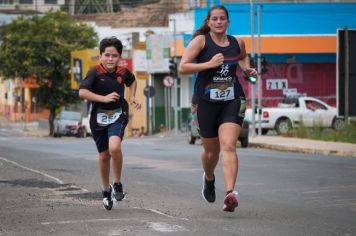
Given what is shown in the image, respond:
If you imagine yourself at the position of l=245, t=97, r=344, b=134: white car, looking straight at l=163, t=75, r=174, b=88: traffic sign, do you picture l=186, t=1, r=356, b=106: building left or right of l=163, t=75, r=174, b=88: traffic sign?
right

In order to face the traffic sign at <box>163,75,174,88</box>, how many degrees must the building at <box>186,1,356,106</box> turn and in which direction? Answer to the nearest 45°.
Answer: approximately 90° to its right

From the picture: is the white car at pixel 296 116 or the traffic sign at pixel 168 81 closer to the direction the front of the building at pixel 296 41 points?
the white car

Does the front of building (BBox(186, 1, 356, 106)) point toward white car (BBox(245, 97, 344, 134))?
yes

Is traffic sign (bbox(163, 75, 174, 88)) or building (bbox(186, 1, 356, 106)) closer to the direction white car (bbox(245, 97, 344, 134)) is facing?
the building

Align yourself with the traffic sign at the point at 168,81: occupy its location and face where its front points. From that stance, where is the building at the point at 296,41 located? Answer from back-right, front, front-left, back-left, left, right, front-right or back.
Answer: left

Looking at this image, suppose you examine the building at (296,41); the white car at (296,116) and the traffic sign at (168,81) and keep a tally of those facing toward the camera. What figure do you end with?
2

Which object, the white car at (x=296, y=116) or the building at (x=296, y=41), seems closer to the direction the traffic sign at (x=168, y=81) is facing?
the white car

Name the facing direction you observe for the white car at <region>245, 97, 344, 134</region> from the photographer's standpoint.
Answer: facing away from the viewer and to the right of the viewer

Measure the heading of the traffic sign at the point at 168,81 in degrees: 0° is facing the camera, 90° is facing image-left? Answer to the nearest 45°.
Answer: approximately 0°

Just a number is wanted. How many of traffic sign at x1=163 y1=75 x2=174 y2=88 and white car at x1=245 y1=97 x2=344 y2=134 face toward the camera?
1
